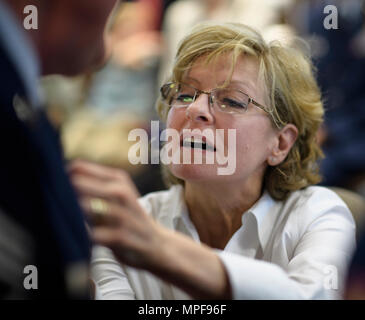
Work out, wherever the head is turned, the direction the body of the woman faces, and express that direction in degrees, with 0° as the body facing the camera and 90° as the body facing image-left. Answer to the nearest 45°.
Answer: approximately 45°

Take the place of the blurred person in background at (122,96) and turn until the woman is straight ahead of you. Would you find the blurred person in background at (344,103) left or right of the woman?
left

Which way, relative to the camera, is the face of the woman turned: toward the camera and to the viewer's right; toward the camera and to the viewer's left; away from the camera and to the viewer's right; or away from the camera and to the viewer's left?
toward the camera and to the viewer's left

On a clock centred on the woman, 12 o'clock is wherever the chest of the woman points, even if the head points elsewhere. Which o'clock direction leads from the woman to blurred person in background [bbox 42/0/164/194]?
The blurred person in background is roughly at 4 o'clock from the woman.

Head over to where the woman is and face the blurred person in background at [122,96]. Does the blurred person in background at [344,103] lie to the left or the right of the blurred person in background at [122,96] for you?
right

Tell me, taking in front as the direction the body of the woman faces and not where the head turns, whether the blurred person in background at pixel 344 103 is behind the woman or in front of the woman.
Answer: behind

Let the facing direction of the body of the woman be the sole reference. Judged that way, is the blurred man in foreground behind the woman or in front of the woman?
in front
